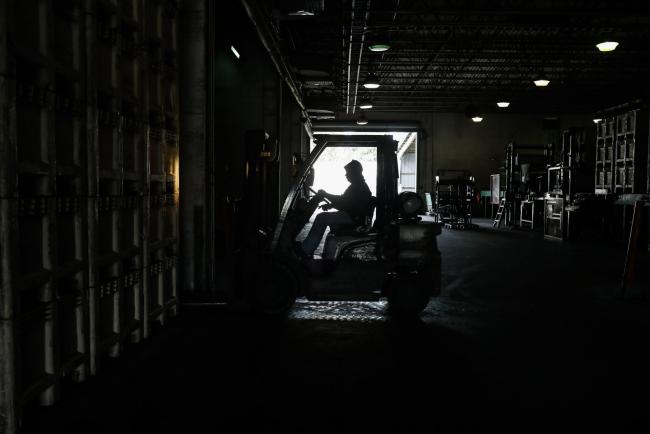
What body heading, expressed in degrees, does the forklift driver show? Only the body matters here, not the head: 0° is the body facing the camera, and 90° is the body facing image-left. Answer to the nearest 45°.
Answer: approximately 90°

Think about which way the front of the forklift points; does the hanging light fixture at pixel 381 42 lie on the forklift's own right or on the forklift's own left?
on the forklift's own right

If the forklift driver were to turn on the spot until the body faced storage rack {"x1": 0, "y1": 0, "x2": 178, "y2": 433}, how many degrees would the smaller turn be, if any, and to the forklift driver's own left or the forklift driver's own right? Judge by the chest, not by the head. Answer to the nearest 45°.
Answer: approximately 45° to the forklift driver's own left

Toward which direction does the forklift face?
to the viewer's left

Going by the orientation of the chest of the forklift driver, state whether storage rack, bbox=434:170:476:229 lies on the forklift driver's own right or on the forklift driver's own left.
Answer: on the forklift driver's own right

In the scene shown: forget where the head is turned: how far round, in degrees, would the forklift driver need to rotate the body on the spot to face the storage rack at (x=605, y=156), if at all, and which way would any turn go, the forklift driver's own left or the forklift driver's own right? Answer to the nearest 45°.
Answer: approximately 135° to the forklift driver's own right

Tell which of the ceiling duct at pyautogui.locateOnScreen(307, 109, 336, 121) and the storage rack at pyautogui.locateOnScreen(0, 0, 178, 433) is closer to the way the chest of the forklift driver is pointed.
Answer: the storage rack

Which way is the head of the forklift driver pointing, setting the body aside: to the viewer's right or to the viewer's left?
to the viewer's left

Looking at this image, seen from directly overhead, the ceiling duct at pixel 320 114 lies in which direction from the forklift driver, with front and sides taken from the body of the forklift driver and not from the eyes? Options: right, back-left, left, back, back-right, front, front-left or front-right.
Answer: right

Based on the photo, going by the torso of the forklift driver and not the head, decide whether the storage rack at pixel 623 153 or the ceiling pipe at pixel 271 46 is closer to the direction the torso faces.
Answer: the ceiling pipe

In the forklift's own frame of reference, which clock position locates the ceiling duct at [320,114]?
The ceiling duct is roughly at 3 o'clock from the forklift.
